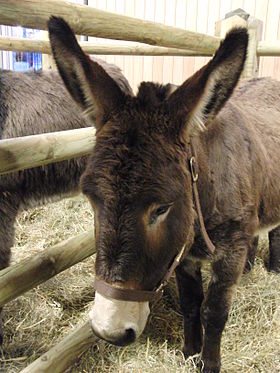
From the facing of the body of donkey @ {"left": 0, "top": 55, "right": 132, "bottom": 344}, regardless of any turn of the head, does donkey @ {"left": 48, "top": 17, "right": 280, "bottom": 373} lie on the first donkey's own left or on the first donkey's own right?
on the first donkey's own left

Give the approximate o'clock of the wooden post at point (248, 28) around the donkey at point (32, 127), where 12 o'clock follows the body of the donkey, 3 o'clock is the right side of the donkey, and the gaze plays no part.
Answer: The wooden post is roughly at 5 o'clock from the donkey.

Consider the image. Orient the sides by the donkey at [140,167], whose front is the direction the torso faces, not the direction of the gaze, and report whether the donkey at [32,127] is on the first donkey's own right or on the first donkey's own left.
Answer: on the first donkey's own right

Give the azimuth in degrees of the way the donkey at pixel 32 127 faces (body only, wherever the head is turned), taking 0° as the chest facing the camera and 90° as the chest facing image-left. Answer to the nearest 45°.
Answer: approximately 90°

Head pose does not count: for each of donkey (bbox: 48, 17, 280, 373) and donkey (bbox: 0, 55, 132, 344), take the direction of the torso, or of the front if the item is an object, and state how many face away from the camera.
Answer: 0
